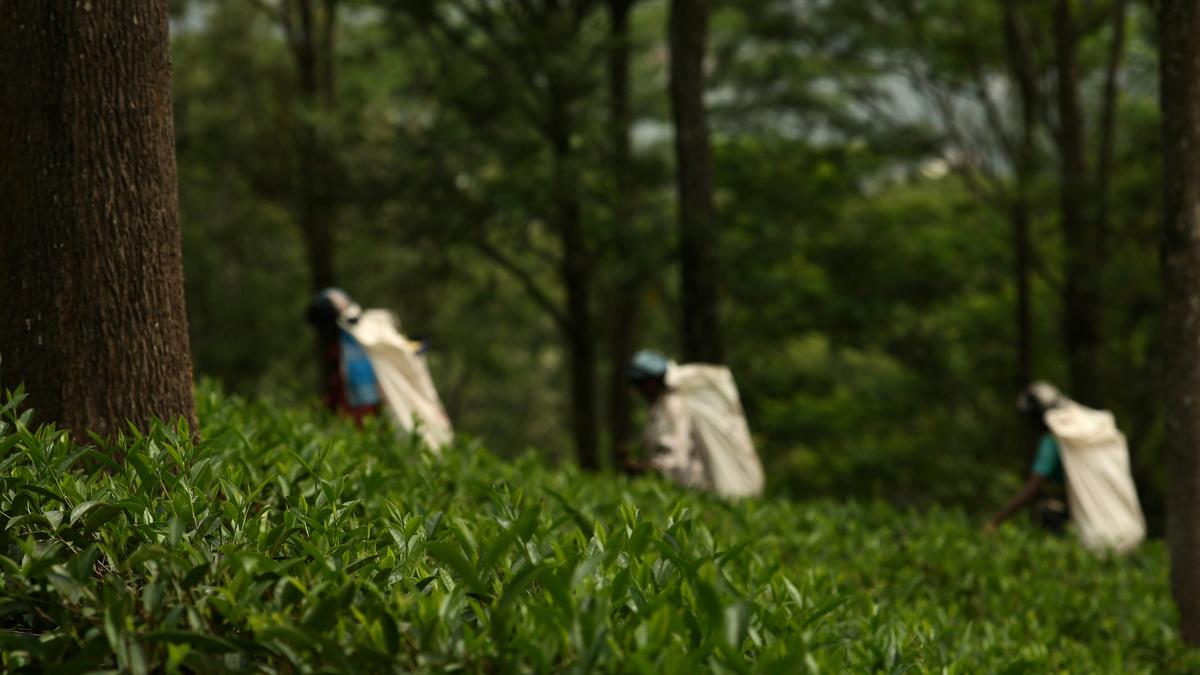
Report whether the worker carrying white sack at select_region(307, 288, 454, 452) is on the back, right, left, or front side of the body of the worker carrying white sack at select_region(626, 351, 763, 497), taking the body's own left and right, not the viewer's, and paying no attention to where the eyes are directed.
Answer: front

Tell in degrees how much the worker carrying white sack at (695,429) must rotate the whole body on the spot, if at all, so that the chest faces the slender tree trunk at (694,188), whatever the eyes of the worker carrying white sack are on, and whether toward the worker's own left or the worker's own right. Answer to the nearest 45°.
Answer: approximately 90° to the worker's own right

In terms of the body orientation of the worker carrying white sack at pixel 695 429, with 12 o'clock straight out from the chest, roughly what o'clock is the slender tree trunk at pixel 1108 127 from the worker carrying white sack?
The slender tree trunk is roughly at 4 o'clock from the worker carrying white sack.

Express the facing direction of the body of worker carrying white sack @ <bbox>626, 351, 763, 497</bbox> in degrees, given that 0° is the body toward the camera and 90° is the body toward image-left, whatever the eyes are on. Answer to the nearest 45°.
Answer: approximately 90°

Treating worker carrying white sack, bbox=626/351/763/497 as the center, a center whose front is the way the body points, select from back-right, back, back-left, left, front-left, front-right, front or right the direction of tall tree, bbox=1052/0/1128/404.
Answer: back-right

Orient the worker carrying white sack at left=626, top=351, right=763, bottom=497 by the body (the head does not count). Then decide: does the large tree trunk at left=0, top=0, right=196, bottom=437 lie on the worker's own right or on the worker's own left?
on the worker's own left

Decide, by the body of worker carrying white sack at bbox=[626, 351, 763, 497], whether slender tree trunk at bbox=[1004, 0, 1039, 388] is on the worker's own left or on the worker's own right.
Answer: on the worker's own right

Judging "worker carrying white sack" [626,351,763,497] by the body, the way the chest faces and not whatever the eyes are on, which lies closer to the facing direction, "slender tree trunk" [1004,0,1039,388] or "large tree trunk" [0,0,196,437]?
the large tree trunk

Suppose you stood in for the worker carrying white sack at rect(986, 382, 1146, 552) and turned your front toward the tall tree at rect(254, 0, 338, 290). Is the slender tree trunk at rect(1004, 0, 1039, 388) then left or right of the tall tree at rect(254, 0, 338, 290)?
right

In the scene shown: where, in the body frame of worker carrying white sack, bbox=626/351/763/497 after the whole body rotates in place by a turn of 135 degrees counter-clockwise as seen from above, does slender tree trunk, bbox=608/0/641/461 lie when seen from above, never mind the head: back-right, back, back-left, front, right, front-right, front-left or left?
back-left
